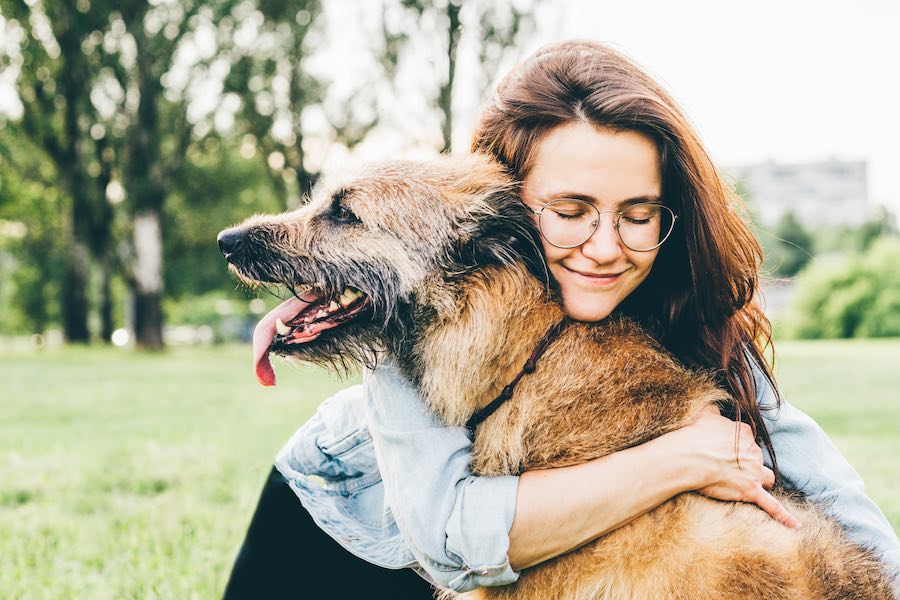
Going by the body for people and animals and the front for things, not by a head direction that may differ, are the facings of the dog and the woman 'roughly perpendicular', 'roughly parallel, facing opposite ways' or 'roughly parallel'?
roughly perpendicular

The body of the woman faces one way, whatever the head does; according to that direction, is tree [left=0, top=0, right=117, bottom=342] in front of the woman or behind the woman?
behind

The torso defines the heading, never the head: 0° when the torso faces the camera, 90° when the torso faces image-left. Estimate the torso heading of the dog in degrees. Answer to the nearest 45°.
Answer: approximately 90°

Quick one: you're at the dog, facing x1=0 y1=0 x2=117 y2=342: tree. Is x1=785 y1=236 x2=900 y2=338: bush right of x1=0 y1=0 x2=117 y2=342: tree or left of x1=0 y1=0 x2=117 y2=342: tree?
right

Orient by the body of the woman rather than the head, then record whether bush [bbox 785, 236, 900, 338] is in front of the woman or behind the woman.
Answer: behind

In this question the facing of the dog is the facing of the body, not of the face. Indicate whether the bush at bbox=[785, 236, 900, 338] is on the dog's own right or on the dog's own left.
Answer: on the dog's own right

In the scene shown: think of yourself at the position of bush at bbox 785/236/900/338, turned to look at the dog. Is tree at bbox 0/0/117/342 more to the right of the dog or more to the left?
right

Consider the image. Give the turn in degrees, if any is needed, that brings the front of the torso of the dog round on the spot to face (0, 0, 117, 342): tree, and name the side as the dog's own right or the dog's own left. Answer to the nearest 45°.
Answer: approximately 45° to the dog's own right
